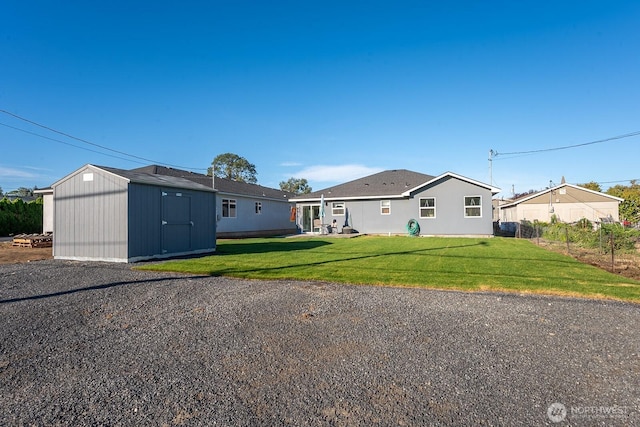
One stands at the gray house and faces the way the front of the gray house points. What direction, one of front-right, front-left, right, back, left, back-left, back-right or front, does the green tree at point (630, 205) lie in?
front-right

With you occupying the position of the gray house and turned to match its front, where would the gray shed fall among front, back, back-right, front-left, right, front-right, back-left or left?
back-left

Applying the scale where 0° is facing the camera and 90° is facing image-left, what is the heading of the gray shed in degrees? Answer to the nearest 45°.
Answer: approximately 315°

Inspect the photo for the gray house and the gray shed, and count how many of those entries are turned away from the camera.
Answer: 1

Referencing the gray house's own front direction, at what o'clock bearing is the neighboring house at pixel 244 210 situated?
The neighboring house is roughly at 9 o'clock from the gray house.

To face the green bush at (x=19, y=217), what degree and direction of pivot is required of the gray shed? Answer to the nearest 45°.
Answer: approximately 135° to its left

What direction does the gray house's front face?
away from the camera

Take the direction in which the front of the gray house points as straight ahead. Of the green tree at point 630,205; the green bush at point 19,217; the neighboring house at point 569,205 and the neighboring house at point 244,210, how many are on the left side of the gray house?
2

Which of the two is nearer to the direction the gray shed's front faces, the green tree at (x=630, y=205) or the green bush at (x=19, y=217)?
the green tree

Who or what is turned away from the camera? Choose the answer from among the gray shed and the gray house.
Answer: the gray house
